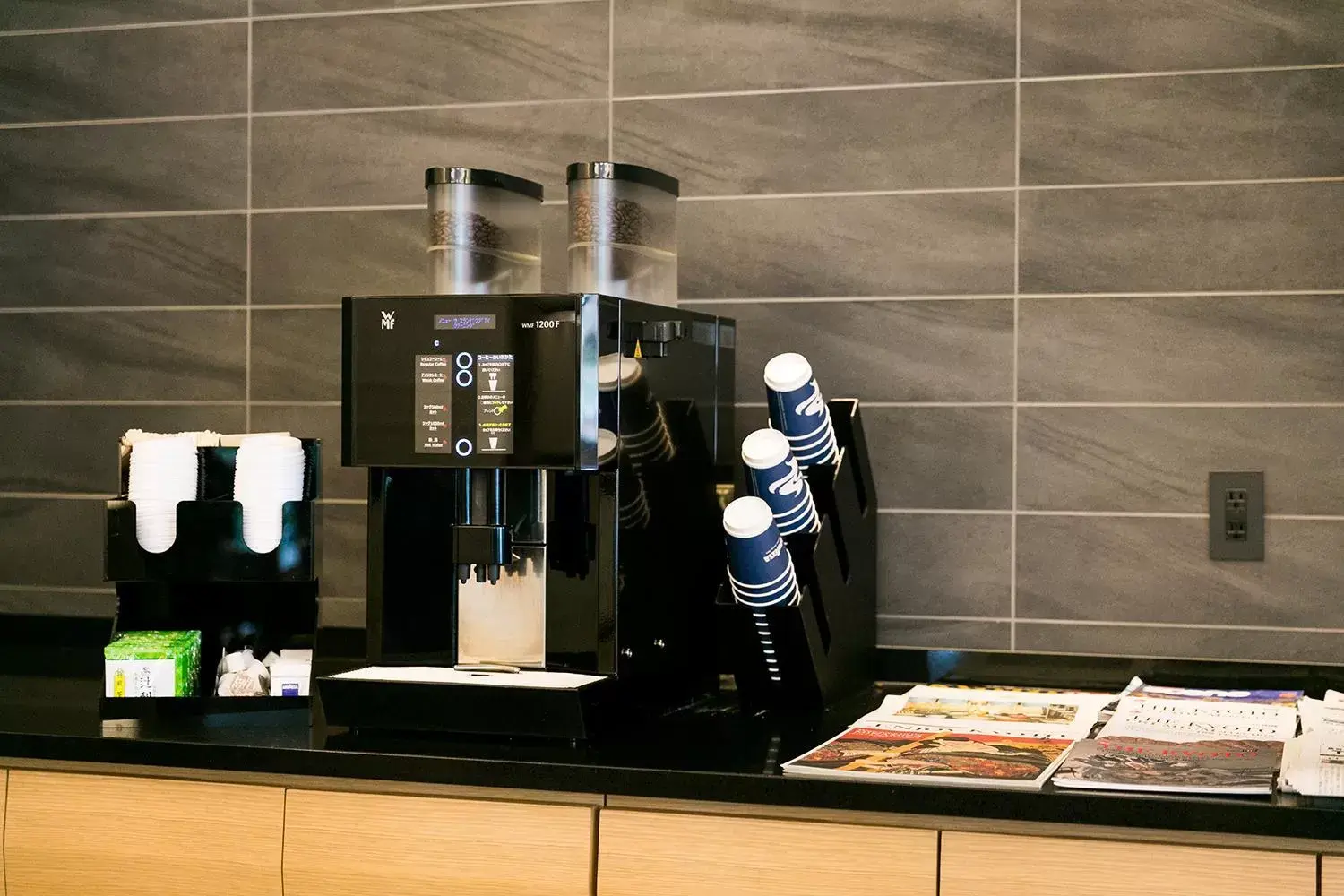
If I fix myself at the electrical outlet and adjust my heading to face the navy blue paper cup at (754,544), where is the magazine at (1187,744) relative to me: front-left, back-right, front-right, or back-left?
front-left

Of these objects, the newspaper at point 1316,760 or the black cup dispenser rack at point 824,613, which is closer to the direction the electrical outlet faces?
the newspaper

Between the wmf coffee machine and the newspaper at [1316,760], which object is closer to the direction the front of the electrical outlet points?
the newspaper

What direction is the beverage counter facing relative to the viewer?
toward the camera

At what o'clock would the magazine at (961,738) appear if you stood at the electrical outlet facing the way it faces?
The magazine is roughly at 1 o'clock from the electrical outlet.

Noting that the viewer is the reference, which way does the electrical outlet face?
facing the viewer

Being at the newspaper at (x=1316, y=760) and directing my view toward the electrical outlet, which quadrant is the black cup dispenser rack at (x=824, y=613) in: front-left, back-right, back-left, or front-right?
front-left

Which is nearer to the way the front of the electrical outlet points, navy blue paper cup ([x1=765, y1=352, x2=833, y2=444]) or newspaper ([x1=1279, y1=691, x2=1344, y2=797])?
the newspaper

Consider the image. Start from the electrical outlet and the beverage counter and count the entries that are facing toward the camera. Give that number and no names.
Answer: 2
